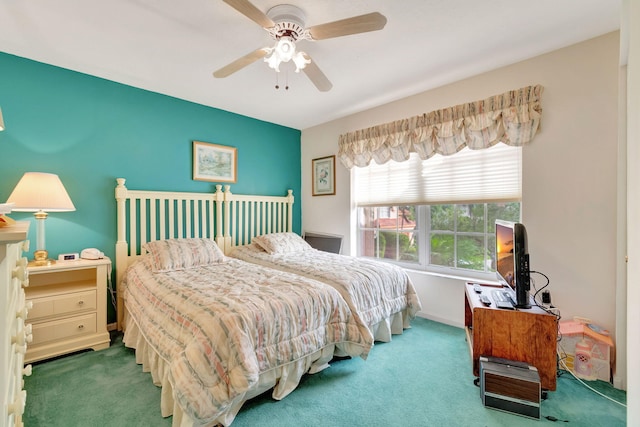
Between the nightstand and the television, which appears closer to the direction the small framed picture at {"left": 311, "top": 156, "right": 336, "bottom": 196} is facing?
the nightstand

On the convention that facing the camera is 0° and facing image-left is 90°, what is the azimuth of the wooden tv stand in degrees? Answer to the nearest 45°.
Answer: approximately 90°

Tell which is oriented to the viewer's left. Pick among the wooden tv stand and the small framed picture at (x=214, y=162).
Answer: the wooden tv stand

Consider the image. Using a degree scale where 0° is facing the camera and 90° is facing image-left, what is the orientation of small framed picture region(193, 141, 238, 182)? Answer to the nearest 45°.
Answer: approximately 315°

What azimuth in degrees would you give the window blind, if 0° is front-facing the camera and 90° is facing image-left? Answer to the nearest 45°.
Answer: approximately 45°

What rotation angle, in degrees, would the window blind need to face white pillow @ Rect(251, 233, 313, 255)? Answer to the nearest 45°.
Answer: approximately 45° to its right

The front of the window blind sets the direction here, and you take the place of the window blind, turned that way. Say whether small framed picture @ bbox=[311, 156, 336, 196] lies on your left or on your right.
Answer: on your right

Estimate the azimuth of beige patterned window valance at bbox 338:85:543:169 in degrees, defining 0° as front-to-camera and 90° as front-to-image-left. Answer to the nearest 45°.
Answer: approximately 45°

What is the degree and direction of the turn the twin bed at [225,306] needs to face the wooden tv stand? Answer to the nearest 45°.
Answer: approximately 45° to its left
